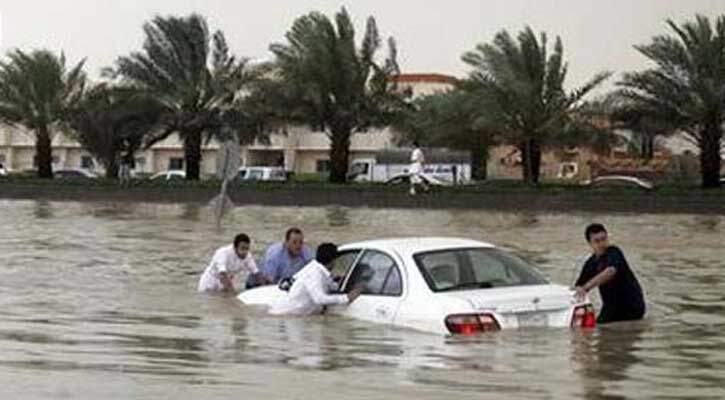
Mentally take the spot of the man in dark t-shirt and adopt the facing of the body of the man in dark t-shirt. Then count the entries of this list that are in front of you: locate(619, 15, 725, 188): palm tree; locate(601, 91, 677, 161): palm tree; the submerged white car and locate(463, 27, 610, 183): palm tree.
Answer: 1

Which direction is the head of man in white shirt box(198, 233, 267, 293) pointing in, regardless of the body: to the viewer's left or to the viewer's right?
to the viewer's right

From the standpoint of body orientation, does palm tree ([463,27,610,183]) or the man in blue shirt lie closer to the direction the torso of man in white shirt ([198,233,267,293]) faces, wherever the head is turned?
the man in blue shirt

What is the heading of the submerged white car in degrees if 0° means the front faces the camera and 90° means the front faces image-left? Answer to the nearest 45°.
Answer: approximately 135°

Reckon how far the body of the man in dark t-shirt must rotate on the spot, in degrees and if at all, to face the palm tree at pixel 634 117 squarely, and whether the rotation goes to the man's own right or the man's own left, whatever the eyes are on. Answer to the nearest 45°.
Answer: approximately 135° to the man's own right

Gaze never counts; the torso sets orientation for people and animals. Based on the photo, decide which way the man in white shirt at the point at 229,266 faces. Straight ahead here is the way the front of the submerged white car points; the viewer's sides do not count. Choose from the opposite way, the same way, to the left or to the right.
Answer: the opposite way

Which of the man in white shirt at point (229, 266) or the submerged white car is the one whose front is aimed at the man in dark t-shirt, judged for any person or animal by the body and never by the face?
the man in white shirt

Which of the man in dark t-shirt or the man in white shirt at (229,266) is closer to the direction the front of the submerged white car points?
the man in white shirt

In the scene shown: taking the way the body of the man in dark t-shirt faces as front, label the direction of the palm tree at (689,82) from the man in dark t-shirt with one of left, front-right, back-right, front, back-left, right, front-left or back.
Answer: back-right

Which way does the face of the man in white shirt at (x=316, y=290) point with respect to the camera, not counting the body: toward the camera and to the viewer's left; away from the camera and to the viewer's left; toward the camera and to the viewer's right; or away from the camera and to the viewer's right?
away from the camera and to the viewer's right

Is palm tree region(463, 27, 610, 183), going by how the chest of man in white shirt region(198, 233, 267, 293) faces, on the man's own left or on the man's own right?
on the man's own left
